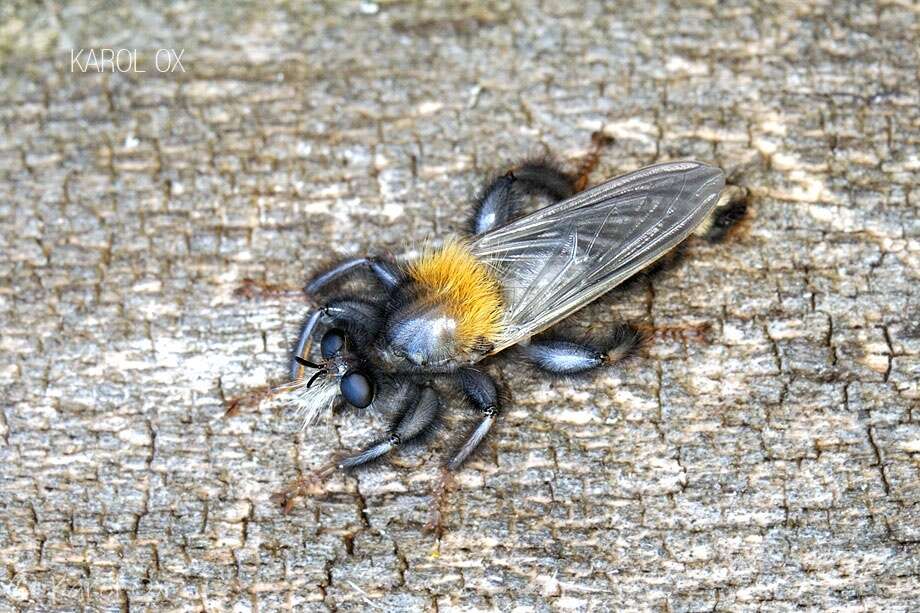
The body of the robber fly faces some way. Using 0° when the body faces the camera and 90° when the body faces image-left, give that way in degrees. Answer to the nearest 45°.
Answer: approximately 45°
